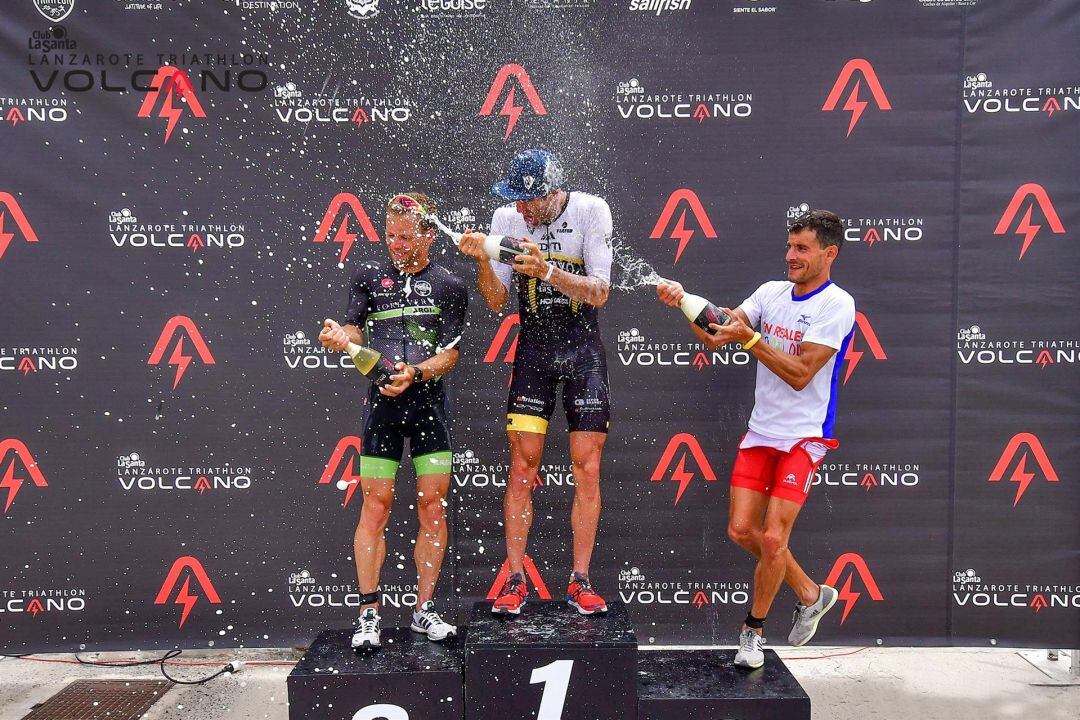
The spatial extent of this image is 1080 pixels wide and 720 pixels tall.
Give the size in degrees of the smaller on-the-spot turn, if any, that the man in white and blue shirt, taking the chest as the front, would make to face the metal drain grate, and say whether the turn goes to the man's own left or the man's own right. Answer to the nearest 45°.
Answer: approximately 45° to the man's own right

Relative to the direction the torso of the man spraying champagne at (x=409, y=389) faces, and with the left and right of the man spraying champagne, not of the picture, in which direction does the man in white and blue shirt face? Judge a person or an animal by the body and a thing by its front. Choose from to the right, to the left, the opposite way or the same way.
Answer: to the right

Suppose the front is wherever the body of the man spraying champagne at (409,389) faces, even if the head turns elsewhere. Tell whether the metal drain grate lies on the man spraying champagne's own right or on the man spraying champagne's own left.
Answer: on the man spraying champagne's own right

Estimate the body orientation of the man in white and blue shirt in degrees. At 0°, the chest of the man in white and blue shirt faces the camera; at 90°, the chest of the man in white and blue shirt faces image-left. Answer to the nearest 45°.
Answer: approximately 45°

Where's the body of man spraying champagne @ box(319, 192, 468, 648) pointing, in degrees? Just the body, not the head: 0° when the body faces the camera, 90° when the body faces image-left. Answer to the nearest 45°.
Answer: approximately 0°

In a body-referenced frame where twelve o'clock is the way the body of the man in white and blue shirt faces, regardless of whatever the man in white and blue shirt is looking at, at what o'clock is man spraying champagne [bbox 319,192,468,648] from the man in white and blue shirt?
The man spraying champagne is roughly at 1 o'clock from the man in white and blue shirt.
